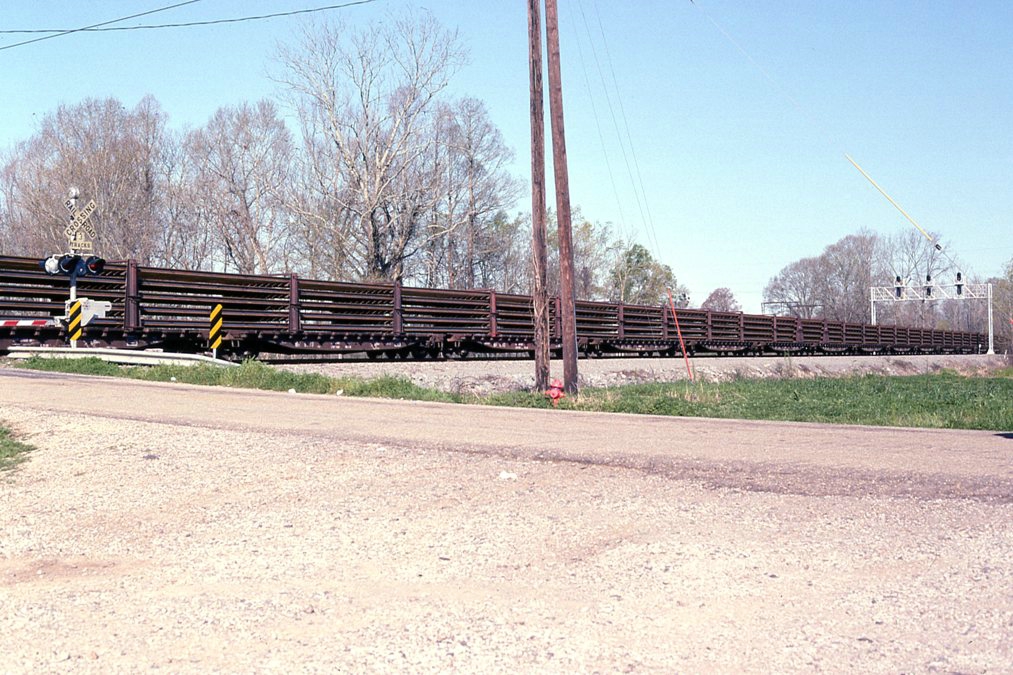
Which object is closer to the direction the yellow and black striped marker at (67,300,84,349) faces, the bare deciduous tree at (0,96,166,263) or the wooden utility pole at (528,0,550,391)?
the wooden utility pole

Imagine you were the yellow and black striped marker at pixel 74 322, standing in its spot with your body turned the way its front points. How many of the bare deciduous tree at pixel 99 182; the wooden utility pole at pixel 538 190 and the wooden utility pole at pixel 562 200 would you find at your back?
1

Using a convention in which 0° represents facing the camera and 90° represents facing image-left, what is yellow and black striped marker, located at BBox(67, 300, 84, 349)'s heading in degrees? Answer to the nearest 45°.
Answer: approximately 0°

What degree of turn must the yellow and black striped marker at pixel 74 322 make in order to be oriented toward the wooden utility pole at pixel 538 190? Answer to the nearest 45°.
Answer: approximately 45° to its left

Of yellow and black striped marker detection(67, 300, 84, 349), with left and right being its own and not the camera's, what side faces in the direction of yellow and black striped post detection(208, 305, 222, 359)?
left

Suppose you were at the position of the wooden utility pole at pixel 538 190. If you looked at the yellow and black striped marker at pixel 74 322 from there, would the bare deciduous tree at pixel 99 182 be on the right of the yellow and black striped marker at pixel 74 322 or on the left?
right

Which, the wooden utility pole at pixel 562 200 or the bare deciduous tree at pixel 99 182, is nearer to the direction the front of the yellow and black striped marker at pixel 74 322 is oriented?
the wooden utility pole

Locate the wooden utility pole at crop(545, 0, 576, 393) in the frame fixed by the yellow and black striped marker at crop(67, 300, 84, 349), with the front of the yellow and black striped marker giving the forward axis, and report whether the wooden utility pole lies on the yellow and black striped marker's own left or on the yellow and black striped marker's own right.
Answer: on the yellow and black striped marker's own left

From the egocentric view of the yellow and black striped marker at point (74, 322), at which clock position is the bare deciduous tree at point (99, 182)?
The bare deciduous tree is roughly at 6 o'clock from the yellow and black striped marker.
